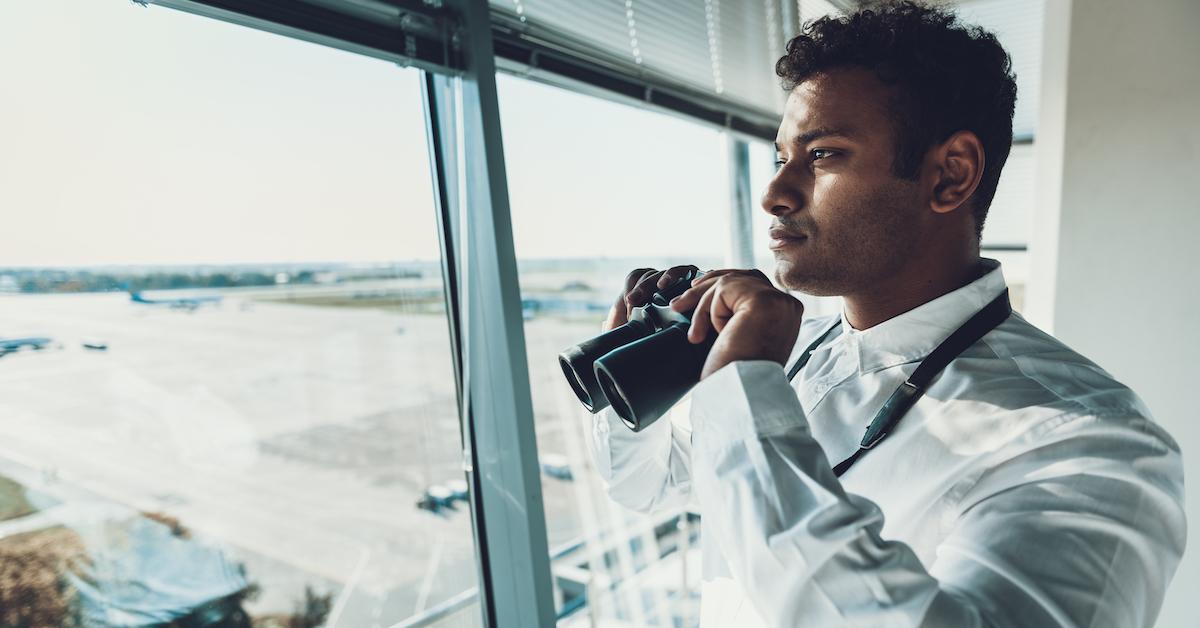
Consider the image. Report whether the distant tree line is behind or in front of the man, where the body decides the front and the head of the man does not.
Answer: in front

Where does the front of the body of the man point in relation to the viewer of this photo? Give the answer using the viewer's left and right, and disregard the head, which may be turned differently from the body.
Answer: facing the viewer and to the left of the viewer

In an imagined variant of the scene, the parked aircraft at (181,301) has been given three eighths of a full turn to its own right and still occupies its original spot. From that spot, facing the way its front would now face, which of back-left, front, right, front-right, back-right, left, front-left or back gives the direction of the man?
left

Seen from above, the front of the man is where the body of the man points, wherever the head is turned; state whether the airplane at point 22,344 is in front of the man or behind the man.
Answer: in front

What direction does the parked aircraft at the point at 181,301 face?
to the viewer's right
